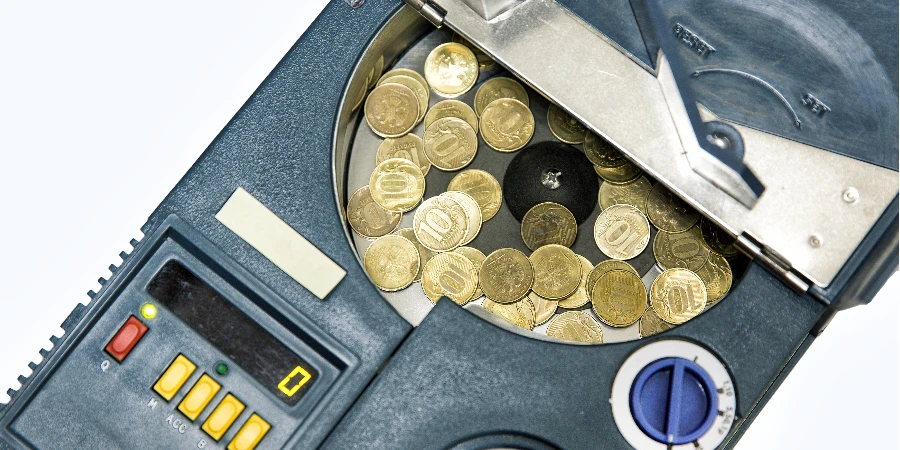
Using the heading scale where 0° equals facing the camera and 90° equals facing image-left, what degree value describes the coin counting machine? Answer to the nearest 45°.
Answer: approximately 45°
